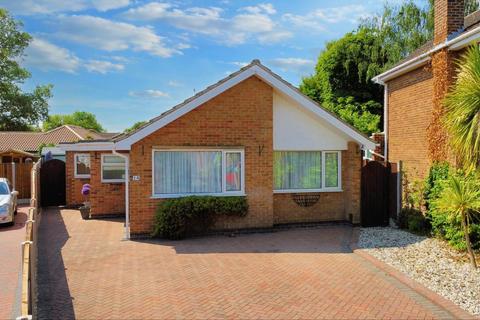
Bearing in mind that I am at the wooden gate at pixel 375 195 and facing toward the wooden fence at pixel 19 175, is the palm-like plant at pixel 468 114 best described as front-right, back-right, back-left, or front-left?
back-left

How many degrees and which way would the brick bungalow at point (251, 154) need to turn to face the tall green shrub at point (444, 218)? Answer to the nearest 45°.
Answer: approximately 45° to its left

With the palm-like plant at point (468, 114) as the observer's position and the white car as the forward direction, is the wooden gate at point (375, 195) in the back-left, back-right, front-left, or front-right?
front-right

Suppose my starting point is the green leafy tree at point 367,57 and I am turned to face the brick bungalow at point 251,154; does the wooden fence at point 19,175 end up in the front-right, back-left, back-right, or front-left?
front-right

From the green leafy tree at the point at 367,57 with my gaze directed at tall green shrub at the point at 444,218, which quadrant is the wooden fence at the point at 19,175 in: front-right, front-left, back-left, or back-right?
front-right

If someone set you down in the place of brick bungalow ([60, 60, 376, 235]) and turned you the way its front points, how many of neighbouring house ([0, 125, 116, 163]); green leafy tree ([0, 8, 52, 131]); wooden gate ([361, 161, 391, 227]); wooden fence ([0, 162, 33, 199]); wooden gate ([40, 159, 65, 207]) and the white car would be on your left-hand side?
1

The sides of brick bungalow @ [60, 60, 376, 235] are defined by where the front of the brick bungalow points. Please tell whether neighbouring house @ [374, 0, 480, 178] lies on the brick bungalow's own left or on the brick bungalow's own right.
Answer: on the brick bungalow's own left

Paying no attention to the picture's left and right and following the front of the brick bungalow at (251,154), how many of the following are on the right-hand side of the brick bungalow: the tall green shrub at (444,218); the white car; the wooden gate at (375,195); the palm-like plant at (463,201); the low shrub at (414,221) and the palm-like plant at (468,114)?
1

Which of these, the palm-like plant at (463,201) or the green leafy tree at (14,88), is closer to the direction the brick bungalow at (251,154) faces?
the palm-like plant

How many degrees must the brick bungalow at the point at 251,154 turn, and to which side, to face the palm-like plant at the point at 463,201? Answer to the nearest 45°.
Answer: approximately 45° to its left

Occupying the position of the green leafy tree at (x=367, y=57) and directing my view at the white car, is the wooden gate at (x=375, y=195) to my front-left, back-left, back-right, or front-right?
front-left

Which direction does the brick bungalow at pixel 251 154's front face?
toward the camera

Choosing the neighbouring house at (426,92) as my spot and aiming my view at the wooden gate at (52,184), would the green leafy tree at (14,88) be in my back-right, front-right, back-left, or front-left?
front-right

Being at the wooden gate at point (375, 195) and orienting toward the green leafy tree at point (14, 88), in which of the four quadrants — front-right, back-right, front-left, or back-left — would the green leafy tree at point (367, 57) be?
front-right

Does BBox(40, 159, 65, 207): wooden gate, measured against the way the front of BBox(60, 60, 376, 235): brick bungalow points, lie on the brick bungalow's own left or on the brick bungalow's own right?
on the brick bungalow's own right

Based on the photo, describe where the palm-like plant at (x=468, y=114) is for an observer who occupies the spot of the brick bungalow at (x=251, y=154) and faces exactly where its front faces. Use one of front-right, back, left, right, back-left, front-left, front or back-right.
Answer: front-left

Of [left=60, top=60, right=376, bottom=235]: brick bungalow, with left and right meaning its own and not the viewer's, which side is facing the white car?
right

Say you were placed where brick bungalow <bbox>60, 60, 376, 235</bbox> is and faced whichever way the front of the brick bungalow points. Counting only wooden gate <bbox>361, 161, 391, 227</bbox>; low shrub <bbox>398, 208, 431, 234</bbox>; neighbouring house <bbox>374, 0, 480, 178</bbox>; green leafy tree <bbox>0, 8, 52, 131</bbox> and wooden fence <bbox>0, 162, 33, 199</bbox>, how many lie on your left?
3

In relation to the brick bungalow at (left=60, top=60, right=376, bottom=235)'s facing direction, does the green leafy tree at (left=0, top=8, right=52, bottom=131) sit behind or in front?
behind
